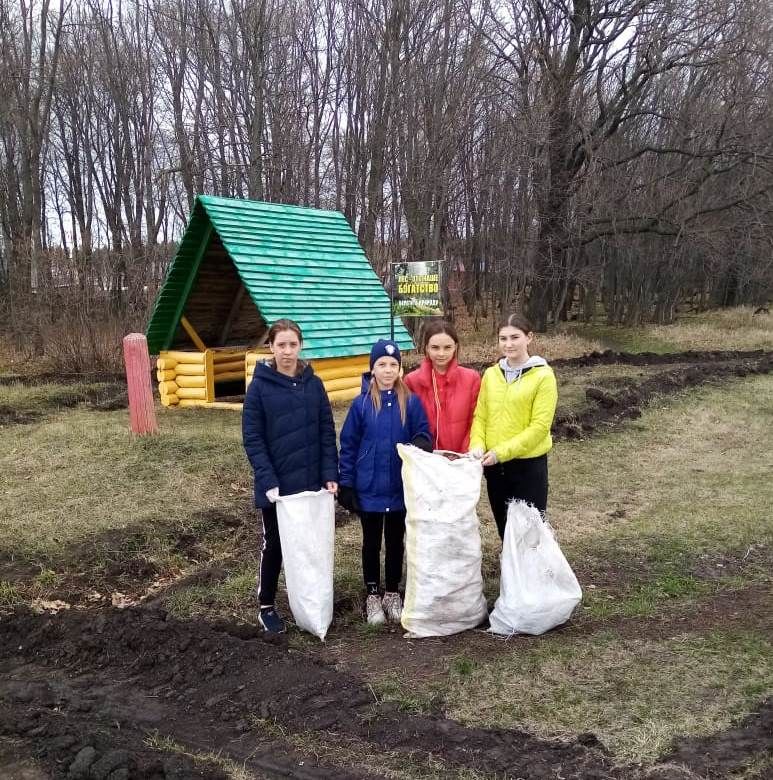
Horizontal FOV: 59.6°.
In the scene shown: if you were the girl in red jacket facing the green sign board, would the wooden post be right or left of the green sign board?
left

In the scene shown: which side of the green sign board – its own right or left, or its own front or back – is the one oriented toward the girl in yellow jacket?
front

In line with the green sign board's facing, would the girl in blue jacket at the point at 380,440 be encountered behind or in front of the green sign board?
in front

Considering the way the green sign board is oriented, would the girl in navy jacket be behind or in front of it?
in front

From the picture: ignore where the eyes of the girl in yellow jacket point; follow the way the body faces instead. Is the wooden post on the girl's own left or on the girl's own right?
on the girl's own right

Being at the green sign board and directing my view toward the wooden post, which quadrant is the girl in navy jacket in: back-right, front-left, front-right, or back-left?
front-left

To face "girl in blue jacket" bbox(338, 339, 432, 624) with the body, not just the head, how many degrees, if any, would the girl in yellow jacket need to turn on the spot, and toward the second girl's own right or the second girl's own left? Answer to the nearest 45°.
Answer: approximately 45° to the second girl's own right

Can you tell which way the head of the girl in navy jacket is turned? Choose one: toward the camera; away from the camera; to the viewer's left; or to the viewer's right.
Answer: toward the camera

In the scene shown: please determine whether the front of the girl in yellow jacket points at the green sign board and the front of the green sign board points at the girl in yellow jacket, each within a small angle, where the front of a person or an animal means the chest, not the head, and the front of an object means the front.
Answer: no

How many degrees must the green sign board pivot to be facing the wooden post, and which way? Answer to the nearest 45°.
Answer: approximately 45° to its right

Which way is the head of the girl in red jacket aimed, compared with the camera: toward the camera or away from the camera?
toward the camera

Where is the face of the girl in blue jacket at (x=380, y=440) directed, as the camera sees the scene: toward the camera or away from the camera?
toward the camera

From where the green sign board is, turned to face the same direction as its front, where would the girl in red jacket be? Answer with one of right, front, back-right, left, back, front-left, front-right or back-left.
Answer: front

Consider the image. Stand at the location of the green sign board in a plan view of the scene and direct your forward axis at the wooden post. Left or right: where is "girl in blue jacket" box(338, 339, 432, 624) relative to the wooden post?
left

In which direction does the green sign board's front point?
toward the camera

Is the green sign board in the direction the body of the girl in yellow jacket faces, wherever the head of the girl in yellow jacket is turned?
no

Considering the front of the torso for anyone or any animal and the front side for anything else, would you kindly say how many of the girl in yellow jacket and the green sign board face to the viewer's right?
0
